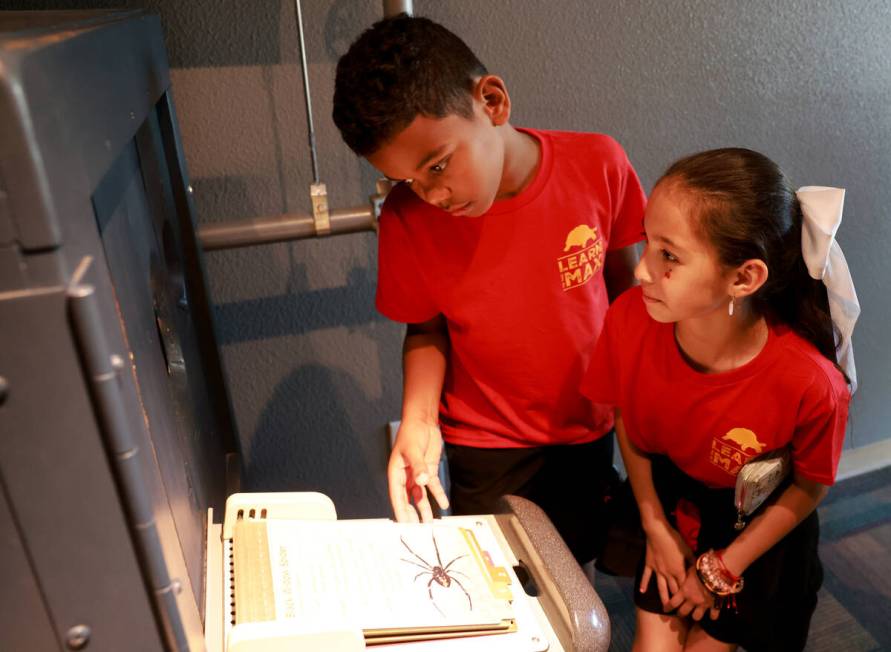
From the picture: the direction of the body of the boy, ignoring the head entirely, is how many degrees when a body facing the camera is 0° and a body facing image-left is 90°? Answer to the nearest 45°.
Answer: approximately 45°

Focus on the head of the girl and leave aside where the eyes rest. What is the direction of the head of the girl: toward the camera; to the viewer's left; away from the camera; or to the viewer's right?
to the viewer's left

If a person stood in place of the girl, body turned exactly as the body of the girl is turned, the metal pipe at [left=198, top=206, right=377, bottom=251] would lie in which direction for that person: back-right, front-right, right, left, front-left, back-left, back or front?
front-right
